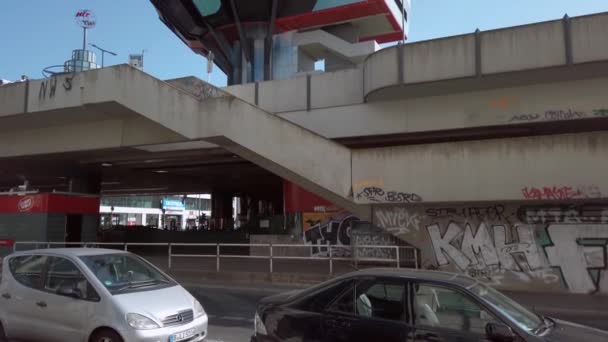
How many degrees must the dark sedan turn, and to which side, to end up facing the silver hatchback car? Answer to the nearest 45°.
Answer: approximately 180°

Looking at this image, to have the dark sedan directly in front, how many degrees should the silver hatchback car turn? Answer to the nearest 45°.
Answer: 0° — it already faces it

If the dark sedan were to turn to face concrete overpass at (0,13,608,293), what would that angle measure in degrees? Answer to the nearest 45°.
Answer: approximately 90° to its left

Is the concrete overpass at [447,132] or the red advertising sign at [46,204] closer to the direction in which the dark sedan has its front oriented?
the concrete overpass

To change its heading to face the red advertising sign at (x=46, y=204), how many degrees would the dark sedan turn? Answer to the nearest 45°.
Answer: approximately 135° to its left

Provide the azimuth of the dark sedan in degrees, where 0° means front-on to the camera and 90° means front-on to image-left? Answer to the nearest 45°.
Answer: approximately 270°

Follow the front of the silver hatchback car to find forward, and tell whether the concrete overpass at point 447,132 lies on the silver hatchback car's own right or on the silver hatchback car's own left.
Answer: on the silver hatchback car's own left
